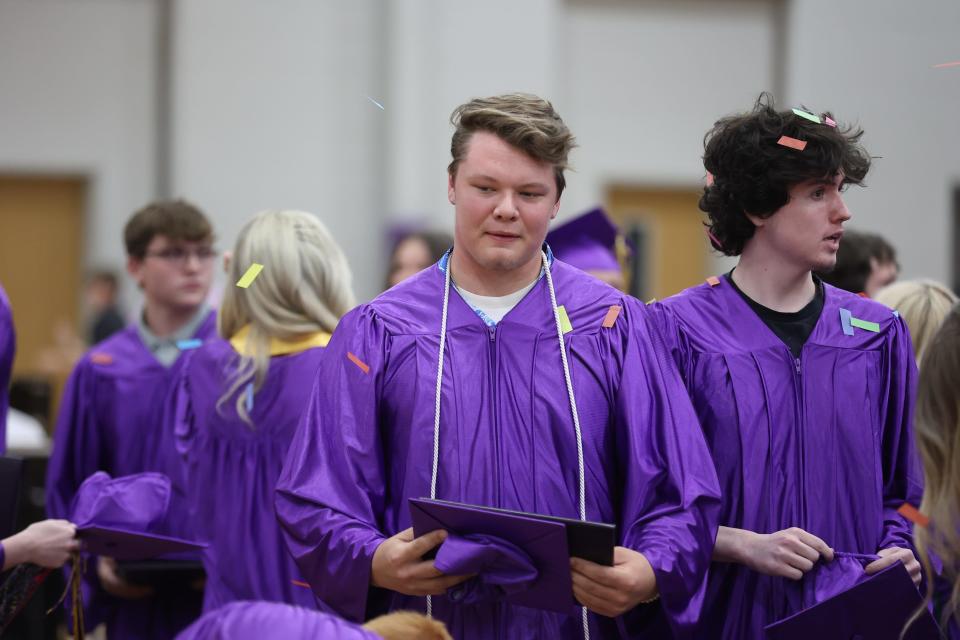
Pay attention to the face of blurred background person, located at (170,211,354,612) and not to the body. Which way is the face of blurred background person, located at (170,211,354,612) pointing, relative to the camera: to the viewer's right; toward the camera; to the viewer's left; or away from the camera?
away from the camera

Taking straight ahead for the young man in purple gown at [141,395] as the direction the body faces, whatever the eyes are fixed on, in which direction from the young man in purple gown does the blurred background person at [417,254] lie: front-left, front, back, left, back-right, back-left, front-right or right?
left

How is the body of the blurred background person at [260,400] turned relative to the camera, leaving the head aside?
away from the camera

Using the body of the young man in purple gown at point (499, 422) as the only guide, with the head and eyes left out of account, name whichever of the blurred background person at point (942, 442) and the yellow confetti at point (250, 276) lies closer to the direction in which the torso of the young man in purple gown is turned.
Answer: the blurred background person

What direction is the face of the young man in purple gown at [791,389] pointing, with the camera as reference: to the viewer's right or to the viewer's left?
to the viewer's right

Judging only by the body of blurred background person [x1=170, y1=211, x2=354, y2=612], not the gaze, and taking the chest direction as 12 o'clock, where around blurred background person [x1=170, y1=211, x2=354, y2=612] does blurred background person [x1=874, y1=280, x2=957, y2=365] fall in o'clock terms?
blurred background person [x1=874, y1=280, x2=957, y2=365] is roughly at 3 o'clock from blurred background person [x1=170, y1=211, x2=354, y2=612].

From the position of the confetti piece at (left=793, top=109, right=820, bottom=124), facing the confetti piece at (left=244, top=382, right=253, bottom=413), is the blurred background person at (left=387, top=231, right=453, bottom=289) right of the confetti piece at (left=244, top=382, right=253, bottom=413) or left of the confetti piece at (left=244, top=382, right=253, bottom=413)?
right

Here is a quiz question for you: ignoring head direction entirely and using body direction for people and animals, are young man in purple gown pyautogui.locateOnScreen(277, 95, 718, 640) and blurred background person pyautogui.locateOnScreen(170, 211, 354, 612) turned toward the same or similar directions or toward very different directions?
very different directions
